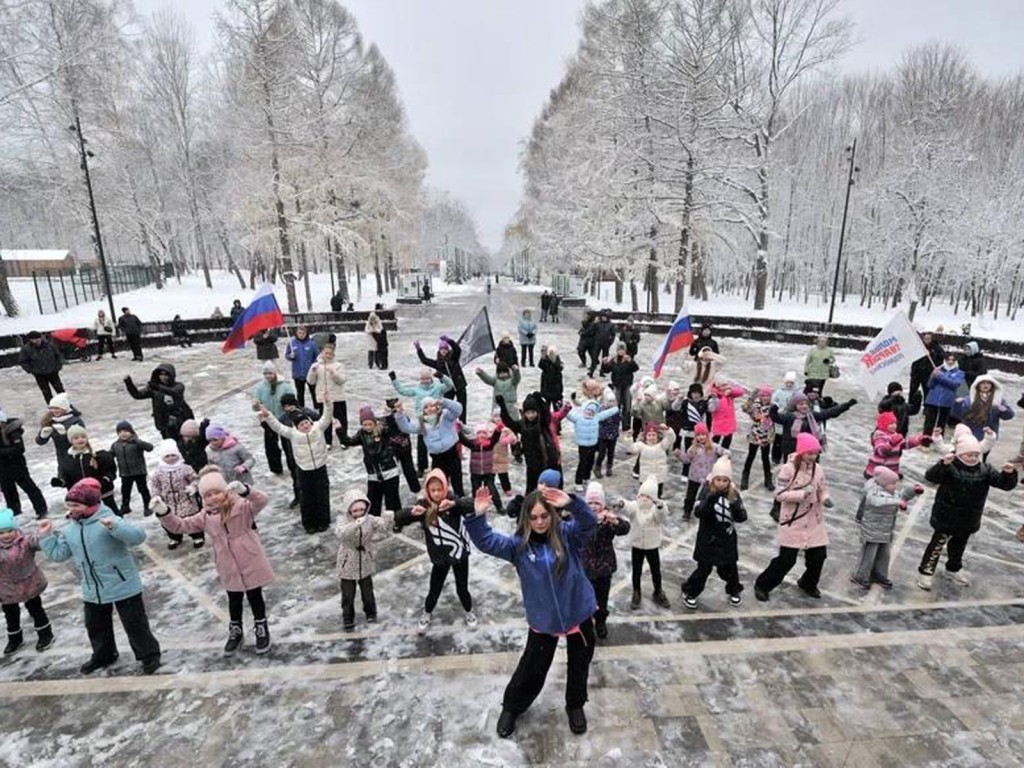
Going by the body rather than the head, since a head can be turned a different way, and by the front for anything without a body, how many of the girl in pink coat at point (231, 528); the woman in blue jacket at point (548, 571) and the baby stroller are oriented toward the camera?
2

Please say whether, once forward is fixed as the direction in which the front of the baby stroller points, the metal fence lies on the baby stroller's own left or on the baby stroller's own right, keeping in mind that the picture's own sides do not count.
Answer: on the baby stroller's own left

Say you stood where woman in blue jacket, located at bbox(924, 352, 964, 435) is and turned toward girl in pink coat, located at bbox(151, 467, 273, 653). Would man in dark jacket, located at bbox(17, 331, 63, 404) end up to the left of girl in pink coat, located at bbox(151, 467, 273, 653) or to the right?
right

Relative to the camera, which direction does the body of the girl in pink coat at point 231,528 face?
toward the camera

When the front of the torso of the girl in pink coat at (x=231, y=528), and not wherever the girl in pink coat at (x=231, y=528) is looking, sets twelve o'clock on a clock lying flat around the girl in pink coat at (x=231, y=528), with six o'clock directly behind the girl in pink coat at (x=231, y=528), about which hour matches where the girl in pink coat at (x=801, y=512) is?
the girl in pink coat at (x=801, y=512) is roughly at 10 o'clock from the girl in pink coat at (x=231, y=528).

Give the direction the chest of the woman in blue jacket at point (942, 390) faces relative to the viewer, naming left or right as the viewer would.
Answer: facing the viewer and to the left of the viewer

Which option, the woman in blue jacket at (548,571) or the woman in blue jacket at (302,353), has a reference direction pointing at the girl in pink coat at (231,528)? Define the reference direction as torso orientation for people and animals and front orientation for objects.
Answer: the woman in blue jacket at (302,353)

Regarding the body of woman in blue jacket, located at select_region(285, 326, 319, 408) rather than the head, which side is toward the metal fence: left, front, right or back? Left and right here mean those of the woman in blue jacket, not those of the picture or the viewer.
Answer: back

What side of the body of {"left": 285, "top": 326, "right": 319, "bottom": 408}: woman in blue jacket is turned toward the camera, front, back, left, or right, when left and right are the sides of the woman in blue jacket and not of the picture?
front

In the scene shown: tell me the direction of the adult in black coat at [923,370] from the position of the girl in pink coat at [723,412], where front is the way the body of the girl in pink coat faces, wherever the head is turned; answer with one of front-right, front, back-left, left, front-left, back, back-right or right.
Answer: back-left

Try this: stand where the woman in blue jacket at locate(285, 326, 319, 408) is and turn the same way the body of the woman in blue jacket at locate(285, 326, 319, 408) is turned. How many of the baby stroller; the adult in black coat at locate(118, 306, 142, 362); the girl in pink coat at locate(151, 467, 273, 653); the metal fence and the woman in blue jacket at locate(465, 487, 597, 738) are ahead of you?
2

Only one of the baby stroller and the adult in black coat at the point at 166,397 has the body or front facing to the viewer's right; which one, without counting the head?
the baby stroller
